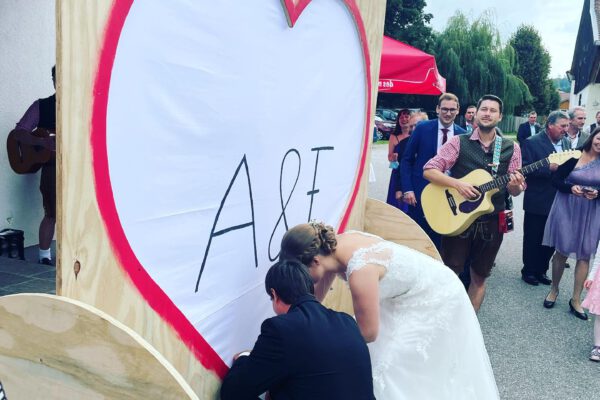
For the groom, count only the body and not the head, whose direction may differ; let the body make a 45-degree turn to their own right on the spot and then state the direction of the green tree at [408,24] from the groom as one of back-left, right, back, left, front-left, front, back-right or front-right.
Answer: front

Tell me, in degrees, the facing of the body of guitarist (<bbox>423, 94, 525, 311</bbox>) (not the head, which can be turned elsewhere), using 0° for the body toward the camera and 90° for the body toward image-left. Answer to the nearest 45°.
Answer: approximately 0°

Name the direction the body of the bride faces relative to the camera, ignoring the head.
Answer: to the viewer's left

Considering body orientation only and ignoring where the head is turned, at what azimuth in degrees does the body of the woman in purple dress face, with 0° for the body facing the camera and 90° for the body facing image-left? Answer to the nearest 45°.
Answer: approximately 0°

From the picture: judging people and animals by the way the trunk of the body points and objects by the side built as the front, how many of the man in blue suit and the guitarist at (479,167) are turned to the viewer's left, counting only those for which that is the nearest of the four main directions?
0

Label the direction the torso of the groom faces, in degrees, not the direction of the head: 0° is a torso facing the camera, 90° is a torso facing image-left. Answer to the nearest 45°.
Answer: approximately 135°

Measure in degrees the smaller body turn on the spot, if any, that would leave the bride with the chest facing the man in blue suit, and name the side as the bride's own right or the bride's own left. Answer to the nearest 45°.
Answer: approximately 90° to the bride's own right

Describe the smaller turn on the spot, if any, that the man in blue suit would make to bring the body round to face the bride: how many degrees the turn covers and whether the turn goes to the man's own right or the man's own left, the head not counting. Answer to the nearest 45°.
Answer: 0° — they already face them

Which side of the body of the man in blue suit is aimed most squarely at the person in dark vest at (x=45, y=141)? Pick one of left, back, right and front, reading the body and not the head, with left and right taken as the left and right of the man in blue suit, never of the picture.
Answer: right

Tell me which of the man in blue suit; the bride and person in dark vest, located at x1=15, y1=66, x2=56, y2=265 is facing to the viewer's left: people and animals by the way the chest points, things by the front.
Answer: the bride

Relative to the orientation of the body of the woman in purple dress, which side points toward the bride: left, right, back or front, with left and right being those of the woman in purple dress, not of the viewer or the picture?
front

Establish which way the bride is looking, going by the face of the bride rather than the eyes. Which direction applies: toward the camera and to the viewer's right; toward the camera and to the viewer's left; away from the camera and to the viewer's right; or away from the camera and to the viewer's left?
away from the camera and to the viewer's left
